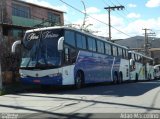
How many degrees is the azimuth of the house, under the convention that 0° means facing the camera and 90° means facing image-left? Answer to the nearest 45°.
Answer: approximately 315°

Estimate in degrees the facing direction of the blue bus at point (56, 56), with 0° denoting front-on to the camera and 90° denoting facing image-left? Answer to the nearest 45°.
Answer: approximately 45°

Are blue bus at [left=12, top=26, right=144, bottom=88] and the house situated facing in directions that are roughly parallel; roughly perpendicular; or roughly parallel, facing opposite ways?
roughly perpendicular

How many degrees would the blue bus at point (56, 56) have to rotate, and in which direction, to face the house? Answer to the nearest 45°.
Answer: approximately 135° to its right
